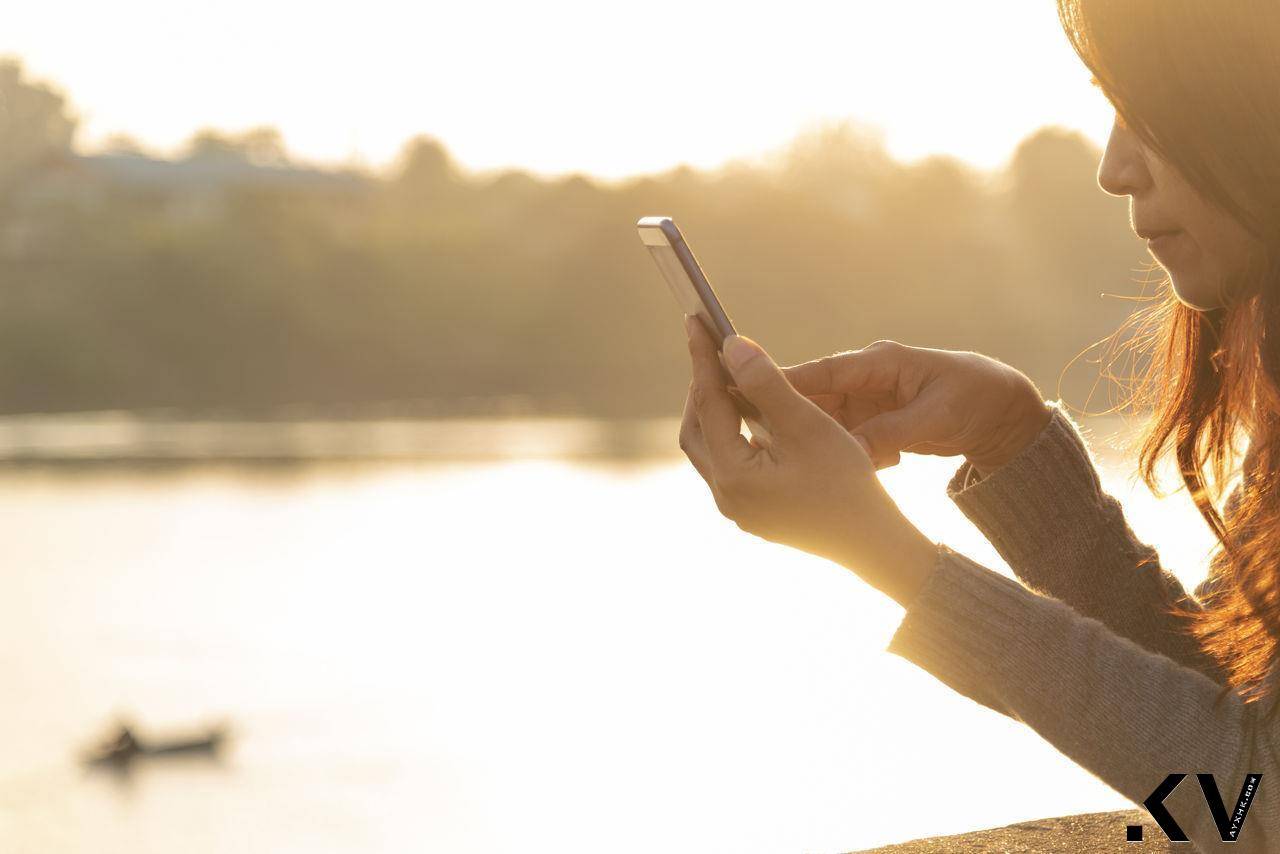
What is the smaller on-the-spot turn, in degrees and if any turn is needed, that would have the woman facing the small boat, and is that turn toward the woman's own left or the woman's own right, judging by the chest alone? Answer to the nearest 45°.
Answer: approximately 45° to the woman's own right

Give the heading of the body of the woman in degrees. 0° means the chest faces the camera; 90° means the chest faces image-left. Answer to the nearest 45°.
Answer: approximately 90°
